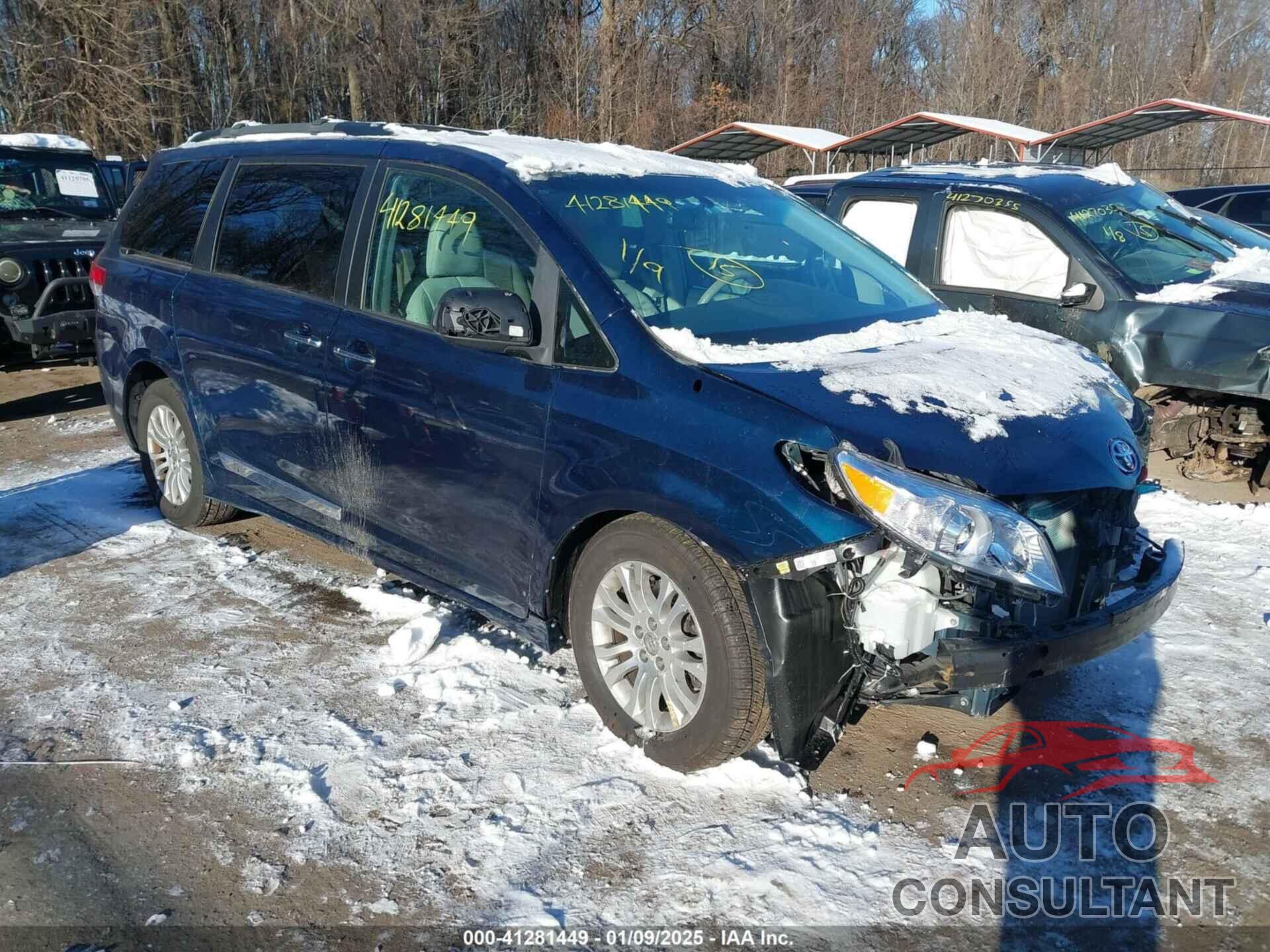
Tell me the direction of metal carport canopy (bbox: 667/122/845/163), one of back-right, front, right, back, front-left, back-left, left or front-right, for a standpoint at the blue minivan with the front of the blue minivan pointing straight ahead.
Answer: back-left

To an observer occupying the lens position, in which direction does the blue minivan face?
facing the viewer and to the right of the viewer

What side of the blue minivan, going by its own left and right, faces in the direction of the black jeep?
back

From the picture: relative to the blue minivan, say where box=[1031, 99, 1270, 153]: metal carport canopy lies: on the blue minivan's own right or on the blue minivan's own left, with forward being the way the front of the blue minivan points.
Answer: on the blue minivan's own left

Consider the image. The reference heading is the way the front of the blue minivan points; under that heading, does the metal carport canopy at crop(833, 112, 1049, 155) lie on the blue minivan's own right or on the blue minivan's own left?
on the blue minivan's own left
